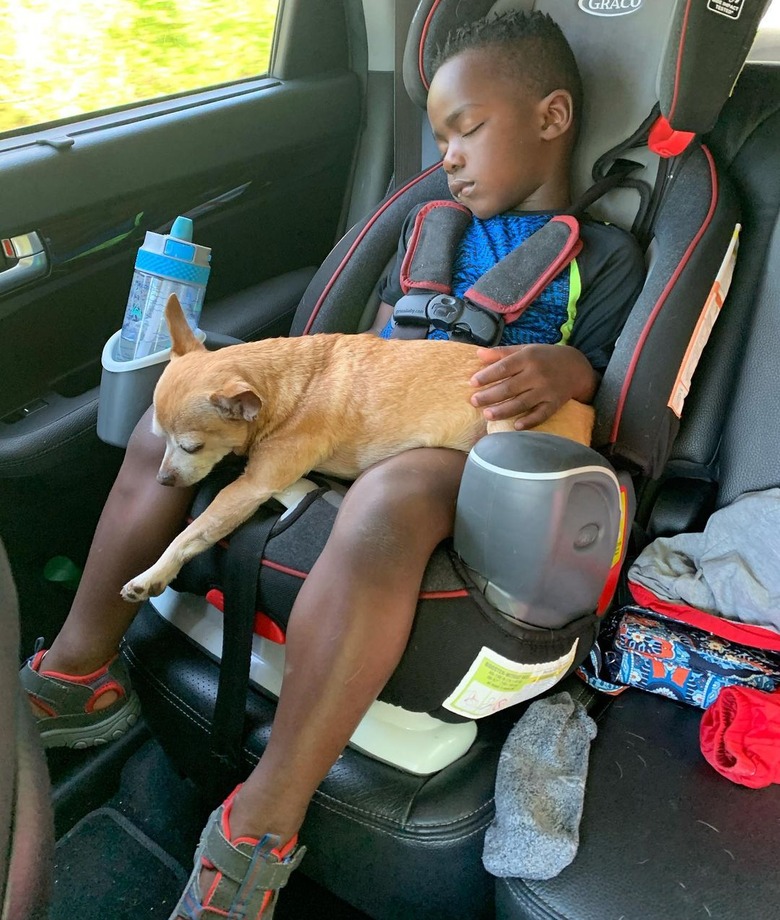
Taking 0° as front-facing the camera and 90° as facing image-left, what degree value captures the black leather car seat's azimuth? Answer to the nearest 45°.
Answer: approximately 45°

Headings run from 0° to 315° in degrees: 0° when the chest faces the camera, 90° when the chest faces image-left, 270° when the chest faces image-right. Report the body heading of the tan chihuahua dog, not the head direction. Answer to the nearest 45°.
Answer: approximately 90°

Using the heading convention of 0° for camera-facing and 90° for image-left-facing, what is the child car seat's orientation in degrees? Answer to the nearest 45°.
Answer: approximately 45°

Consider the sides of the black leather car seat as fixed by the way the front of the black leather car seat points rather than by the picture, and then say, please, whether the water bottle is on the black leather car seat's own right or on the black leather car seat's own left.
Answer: on the black leather car seat's own right
